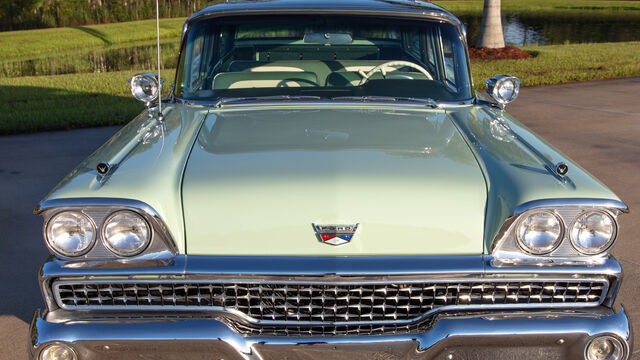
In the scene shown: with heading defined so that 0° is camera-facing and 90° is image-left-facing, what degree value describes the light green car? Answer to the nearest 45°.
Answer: approximately 0°
